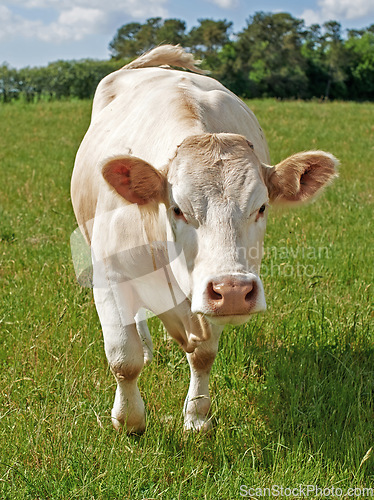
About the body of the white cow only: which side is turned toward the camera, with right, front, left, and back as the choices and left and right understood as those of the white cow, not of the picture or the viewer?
front

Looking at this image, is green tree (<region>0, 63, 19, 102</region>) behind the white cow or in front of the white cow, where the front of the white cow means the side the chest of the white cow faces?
behind
